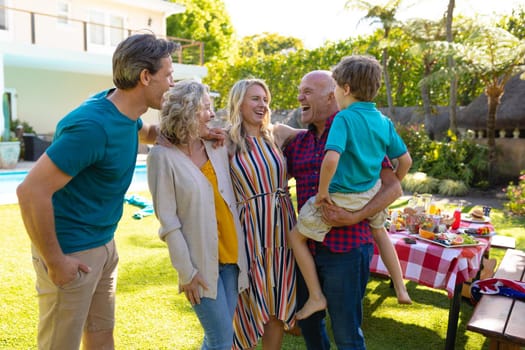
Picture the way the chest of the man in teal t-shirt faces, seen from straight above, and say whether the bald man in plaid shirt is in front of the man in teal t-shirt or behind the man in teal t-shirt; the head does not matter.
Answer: in front

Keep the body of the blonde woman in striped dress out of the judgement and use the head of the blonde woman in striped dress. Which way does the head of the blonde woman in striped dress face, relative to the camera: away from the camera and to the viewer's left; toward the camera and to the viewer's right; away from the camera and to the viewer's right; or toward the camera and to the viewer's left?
toward the camera and to the viewer's right

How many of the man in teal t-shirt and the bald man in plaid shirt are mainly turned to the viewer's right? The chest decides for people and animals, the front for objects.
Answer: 1

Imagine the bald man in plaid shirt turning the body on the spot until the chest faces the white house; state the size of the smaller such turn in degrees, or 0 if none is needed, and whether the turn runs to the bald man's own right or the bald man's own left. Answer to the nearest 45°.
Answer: approximately 90° to the bald man's own right

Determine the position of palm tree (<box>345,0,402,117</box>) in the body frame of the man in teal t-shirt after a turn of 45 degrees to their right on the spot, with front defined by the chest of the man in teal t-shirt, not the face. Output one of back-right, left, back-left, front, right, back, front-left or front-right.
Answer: left

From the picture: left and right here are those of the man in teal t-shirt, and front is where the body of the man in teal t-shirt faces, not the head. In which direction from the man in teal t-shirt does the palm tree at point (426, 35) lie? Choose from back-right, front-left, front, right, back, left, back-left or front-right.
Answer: front-left

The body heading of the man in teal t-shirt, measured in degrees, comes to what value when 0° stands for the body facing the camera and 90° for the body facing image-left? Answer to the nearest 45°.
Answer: approximately 270°

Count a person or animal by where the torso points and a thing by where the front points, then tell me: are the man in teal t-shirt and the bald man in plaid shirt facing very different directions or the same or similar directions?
very different directions

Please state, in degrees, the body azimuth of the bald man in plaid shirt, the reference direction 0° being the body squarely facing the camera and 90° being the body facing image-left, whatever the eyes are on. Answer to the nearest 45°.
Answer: approximately 45°

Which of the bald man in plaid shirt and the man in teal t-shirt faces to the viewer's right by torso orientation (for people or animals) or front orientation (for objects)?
the man in teal t-shirt

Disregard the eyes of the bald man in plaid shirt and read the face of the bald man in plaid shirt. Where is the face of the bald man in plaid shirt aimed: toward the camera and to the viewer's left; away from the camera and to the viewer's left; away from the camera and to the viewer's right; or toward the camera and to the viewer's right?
toward the camera and to the viewer's left

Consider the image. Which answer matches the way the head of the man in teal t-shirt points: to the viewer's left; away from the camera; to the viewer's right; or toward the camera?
to the viewer's right

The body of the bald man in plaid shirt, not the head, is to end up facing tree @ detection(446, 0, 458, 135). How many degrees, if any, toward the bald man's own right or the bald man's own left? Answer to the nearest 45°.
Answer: approximately 135° to the bald man's own right

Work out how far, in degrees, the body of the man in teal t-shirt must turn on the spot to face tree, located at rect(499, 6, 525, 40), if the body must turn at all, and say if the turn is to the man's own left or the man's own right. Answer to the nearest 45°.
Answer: approximately 45° to the man's own left

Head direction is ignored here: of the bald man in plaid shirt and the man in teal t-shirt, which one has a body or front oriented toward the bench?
the man in teal t-shirt

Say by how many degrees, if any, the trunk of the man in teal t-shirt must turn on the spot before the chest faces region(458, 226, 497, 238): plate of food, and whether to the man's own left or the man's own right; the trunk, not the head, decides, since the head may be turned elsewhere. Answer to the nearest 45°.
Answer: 0° — they already face it

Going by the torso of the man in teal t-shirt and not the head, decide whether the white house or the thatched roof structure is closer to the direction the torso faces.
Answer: the thatched roof structure

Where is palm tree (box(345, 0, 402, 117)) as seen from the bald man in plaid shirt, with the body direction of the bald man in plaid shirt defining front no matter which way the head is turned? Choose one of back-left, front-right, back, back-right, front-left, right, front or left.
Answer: back-right
